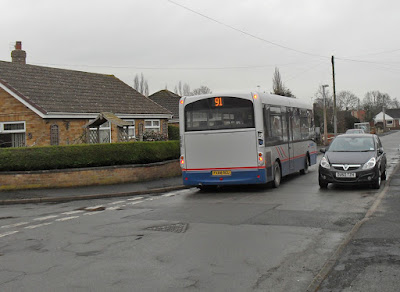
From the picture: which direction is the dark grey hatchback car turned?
toward the camera

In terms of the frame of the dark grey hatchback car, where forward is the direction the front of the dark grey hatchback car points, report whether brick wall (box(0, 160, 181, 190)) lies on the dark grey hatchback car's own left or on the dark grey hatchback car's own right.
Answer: on the dark grey hatchback car's own right

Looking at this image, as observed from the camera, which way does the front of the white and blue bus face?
facing away from the viewer and to the right of the viewer

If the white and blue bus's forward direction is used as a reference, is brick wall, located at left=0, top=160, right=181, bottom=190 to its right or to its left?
on its left

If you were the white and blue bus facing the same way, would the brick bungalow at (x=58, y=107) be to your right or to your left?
on your left

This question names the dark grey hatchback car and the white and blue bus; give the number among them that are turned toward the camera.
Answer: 1

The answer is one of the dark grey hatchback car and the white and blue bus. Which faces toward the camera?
the dark grey hatchback car

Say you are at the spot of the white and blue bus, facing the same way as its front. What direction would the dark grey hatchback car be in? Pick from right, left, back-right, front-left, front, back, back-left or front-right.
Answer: front-right

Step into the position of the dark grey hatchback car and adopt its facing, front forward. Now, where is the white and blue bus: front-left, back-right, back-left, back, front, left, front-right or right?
right

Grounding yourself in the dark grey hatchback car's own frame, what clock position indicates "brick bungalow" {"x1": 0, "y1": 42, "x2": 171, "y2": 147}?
The brick bungalow is roughly at 4 o'clock from the dark grey hatchback car.

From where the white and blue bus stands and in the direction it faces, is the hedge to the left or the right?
on its left
